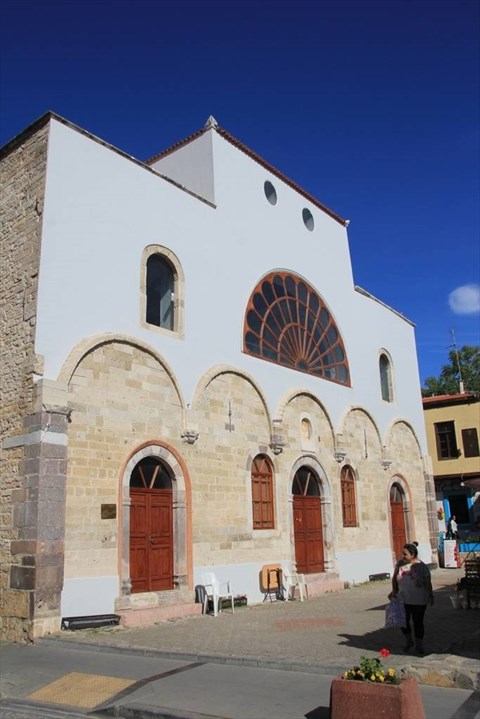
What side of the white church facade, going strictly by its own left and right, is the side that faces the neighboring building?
left

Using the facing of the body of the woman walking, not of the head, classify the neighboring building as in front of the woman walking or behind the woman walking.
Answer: behind

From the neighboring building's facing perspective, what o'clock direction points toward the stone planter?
The stone planter is roughly at 12 o'clock from the neighboring building.

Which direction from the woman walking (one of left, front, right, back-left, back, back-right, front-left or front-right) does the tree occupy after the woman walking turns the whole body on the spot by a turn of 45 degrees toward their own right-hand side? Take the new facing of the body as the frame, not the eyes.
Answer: right

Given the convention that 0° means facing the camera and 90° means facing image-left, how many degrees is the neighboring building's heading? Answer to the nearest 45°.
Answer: approximately 0°

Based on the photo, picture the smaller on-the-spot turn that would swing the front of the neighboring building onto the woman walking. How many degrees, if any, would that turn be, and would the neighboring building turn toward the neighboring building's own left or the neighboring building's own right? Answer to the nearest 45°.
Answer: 0° — it already faces them

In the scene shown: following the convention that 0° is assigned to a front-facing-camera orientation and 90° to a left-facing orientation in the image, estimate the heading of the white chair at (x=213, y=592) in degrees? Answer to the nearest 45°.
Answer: approximately 315°

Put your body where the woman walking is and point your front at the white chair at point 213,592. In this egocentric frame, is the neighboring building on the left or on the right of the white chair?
right

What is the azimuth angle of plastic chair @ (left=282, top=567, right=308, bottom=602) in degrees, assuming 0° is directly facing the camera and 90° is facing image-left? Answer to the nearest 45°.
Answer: approximately 315°

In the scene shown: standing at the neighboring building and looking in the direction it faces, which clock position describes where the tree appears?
The tree is roughly at 6 o'clock from the neighboring building.
